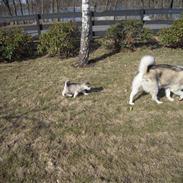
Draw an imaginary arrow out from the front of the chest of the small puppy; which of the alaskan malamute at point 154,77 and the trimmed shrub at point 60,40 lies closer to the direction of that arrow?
the alaskan malamute

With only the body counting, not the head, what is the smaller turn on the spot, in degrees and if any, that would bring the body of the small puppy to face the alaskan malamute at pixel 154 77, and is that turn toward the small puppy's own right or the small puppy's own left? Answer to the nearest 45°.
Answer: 0° — it already faces it

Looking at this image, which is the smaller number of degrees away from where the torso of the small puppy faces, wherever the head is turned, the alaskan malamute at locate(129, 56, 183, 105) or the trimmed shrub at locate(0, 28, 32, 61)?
the alaskan malamute

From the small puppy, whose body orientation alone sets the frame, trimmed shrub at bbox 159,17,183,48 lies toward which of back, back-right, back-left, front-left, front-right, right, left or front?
front-left

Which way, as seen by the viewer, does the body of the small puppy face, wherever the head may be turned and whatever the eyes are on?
to the viewer's right

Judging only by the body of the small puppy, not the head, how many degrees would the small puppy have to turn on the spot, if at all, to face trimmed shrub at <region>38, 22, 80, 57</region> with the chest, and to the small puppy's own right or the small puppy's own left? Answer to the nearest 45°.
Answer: approximately 90° to the small puppy's own left

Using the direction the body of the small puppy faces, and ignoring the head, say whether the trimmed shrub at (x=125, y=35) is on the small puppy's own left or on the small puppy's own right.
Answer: on the small puppy's own left

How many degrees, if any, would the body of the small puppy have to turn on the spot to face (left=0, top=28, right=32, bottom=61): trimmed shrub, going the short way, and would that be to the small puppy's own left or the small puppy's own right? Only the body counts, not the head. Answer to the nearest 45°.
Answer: approximately 135° to the small puppy's own left
